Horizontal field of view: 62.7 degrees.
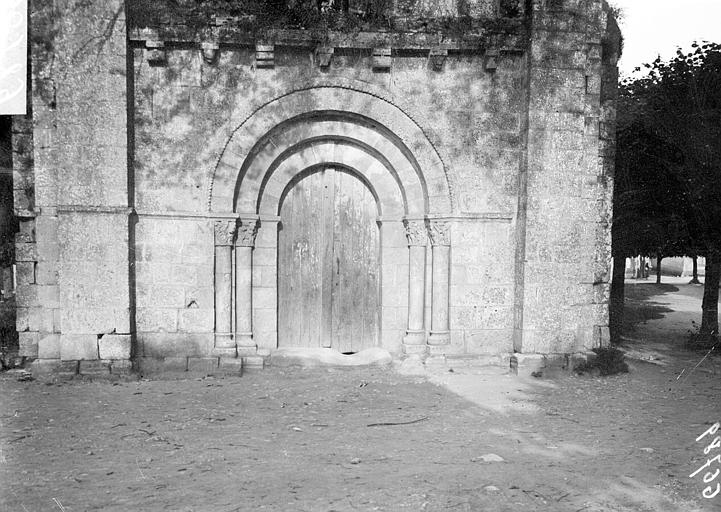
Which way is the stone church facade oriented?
toward the camera
